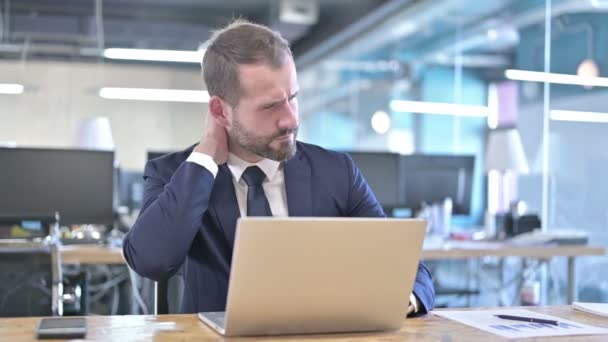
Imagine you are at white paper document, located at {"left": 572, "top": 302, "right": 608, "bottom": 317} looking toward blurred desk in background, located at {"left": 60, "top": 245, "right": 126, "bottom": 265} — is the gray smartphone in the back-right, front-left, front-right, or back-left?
front-left

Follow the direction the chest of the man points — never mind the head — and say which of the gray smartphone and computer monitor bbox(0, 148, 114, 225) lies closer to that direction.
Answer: the gray smartphone

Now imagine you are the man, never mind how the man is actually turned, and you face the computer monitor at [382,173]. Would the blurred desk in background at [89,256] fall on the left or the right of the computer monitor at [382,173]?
left

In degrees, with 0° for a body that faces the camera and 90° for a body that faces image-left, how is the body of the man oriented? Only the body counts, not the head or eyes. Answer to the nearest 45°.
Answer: approximately 0°

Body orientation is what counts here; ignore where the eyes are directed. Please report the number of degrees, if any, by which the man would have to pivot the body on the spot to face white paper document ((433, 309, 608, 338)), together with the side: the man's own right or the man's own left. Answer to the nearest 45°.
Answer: approximately 45° to the man's own left

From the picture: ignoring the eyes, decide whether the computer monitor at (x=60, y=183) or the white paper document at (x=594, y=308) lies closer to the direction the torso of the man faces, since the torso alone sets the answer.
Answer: the white paper document

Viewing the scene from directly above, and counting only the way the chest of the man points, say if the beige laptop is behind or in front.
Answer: in front

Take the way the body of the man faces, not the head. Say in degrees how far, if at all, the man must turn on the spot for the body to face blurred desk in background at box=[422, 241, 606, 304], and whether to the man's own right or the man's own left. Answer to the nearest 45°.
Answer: approximately 135° to the man's own left

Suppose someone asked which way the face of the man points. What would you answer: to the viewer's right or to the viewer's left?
to the viewer's right

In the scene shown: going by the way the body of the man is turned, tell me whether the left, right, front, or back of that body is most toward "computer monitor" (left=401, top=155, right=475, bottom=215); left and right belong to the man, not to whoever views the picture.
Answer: back

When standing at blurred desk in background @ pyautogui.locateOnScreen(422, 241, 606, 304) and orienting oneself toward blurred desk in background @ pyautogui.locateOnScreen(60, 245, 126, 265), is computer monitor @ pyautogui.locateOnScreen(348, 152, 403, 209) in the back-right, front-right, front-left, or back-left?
front-right

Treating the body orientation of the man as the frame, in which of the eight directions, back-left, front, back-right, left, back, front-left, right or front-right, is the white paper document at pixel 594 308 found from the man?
left

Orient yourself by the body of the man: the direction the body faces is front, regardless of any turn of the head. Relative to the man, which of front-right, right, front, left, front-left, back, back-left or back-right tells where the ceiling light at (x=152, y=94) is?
back

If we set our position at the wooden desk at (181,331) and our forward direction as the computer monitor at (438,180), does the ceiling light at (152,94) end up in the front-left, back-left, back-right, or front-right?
front-left

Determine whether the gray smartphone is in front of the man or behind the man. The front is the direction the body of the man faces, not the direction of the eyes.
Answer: in front
